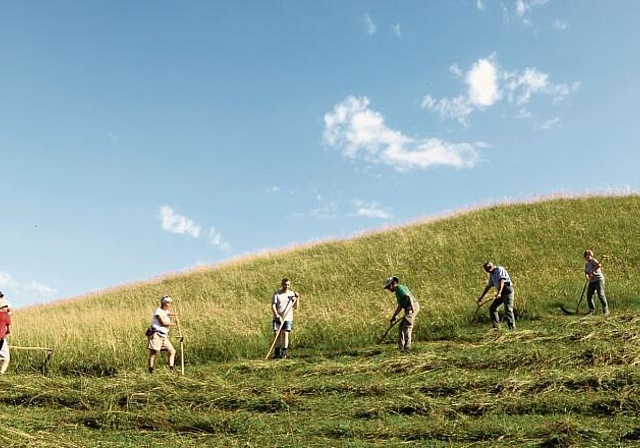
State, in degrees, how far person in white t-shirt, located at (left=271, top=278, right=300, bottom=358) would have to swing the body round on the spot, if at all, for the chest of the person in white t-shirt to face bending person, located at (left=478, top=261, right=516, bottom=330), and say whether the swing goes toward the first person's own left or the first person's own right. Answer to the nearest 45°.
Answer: approximately 90° to the first person's own left

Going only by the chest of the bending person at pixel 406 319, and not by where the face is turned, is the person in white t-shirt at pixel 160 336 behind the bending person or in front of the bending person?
in front

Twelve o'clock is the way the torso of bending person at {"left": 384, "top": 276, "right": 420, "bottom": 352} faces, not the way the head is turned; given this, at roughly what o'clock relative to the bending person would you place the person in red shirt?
The person in red shirt is roughly at 12 o'clock from the bending person.

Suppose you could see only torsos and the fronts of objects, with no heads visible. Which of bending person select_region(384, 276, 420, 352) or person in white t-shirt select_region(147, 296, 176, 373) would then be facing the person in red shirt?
the bending person

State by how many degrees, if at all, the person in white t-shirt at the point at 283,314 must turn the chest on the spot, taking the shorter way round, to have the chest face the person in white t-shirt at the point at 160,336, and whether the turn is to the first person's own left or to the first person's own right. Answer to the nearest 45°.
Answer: approximately 45° to the first person's own right

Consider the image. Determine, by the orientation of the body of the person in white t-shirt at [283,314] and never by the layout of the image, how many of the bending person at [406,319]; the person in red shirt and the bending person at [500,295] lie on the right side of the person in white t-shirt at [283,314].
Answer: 1

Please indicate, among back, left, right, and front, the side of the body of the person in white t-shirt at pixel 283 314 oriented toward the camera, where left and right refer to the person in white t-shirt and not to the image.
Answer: front

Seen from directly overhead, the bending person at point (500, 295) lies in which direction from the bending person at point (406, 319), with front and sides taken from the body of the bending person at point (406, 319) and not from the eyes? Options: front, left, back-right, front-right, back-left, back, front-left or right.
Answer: back-right

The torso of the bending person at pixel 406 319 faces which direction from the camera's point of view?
to the viewer's left

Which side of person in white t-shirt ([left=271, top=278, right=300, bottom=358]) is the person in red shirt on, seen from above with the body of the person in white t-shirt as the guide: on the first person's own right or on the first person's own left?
on the first person's own right
